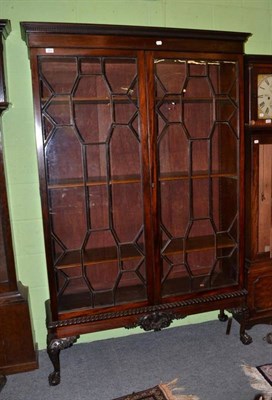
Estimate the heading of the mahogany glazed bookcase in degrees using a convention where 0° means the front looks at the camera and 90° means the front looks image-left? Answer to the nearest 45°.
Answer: approximately 315°

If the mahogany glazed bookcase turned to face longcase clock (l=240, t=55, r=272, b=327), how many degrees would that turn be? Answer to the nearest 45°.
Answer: approximately 45° to its left
